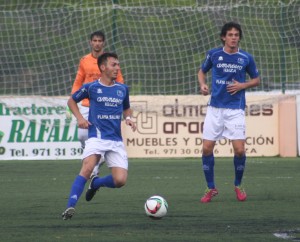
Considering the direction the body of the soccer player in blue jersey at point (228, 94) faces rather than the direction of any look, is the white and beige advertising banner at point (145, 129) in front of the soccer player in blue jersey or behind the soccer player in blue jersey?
behind

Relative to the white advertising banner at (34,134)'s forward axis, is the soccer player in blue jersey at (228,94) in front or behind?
in front

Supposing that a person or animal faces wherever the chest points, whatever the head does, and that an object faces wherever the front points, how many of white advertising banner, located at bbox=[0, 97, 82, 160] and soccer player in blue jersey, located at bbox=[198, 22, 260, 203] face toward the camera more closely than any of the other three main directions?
2

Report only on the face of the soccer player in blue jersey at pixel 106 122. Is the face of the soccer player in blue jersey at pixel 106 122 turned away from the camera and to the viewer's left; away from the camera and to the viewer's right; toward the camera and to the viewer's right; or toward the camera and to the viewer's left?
toward the camera and to the viewer's right

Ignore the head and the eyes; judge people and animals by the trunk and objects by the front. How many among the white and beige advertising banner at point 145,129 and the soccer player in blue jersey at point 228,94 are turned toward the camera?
2

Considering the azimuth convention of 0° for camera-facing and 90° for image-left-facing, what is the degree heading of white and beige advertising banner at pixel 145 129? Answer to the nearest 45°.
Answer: approximately 0°

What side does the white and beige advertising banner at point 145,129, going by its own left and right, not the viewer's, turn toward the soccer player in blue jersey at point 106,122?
front
